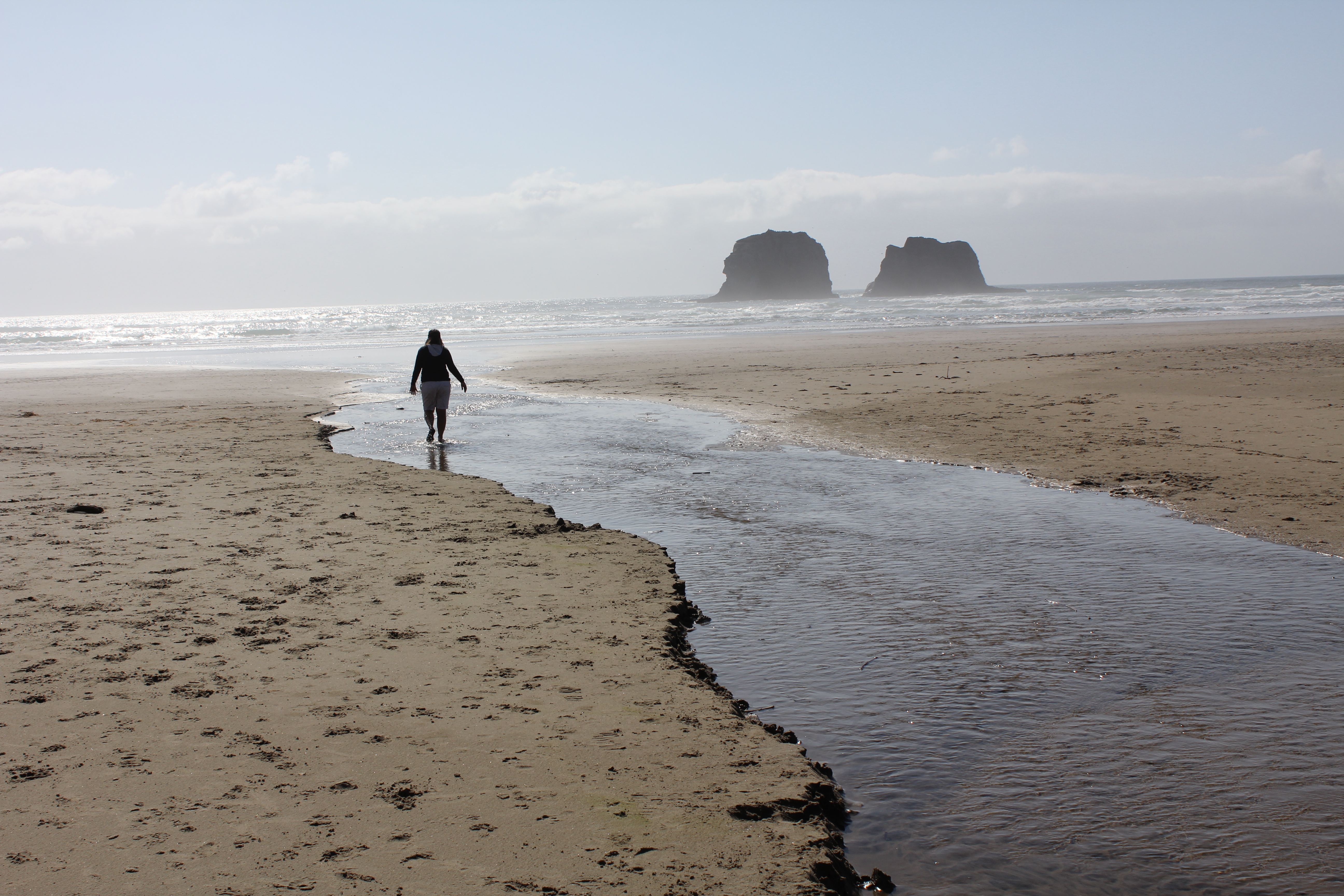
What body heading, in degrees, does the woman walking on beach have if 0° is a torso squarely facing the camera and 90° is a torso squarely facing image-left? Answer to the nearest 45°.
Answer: approximately 180°
